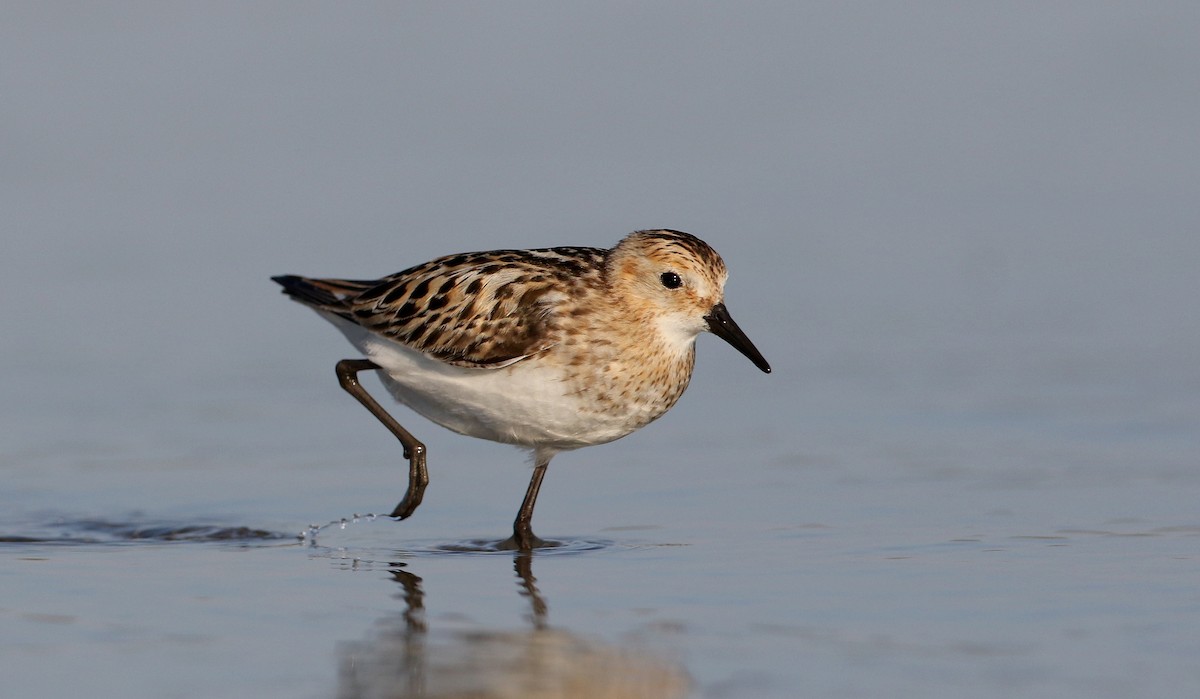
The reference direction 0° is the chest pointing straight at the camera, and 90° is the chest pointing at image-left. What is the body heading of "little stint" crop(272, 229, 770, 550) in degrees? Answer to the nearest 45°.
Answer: approximately 270°
